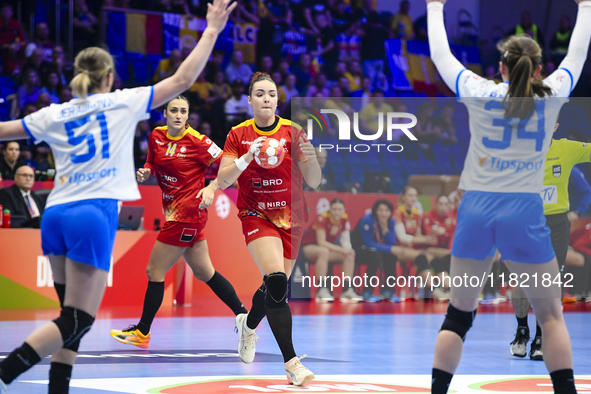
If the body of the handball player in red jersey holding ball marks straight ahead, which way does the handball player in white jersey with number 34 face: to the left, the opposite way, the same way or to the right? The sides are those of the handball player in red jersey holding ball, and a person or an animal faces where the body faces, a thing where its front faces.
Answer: the opposite way

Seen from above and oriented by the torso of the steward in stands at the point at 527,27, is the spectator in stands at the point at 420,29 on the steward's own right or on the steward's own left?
on the steward's own right

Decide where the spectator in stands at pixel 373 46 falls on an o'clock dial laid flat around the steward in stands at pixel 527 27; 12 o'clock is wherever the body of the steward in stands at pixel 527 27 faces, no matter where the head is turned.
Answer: the spectator in stands at pixel 373 46 is roughly at 2 o'clock from the steward in stands at pixel 527 27.

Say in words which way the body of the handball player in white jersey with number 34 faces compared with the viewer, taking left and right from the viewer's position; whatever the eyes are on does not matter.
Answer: facing away from the viewer

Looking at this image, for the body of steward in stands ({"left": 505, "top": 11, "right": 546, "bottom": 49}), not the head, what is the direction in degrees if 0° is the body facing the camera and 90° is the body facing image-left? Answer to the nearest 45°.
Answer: approximately 0°

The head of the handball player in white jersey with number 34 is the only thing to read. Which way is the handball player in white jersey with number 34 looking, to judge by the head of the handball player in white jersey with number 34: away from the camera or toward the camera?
away from the camera

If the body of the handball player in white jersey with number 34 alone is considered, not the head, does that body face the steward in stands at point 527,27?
yes

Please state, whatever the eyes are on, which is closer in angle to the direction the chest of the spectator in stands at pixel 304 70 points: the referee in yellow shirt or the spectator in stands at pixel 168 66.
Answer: the referee in yellow shirt

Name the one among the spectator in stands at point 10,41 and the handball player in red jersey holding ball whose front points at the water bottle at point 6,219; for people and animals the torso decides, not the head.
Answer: the spectator in stands

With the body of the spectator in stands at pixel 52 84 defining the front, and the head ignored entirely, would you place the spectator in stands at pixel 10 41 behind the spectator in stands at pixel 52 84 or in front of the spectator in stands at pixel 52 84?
behind

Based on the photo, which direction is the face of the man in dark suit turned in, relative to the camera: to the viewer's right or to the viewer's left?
to the viewer's right
